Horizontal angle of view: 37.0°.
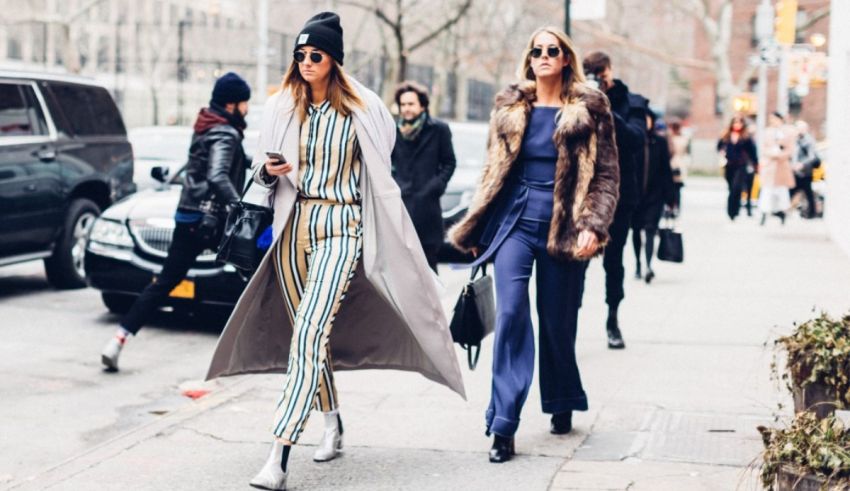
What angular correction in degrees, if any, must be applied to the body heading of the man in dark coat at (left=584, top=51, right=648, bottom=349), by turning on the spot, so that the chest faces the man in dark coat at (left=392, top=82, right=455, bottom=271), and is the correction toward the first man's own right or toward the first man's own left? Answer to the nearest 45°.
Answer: approximately 90° to the first man's own right

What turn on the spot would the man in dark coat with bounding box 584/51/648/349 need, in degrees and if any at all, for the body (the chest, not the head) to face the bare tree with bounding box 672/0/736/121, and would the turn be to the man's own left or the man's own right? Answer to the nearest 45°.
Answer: approximately 135° to the man's own right

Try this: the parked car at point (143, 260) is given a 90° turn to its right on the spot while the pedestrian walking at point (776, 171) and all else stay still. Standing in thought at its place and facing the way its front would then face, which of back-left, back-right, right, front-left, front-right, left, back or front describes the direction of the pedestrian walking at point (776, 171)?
right

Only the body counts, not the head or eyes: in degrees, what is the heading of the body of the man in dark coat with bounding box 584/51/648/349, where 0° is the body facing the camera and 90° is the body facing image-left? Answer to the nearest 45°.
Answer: approximately 45°

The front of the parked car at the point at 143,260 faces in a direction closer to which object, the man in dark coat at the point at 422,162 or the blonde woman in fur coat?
the blonde woman in fur coat

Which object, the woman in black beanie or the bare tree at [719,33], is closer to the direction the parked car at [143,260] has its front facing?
the woman in black beanie

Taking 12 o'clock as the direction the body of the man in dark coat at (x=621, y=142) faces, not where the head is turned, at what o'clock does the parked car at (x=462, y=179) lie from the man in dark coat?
The parked car is roughly at 4 o'clock from the man in dark coat.

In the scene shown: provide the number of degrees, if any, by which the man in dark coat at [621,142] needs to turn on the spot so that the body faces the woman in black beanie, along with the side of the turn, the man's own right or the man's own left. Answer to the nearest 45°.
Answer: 0° — they already face them

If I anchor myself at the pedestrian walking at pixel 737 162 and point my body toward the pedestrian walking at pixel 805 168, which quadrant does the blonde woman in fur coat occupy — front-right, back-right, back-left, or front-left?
back-right
